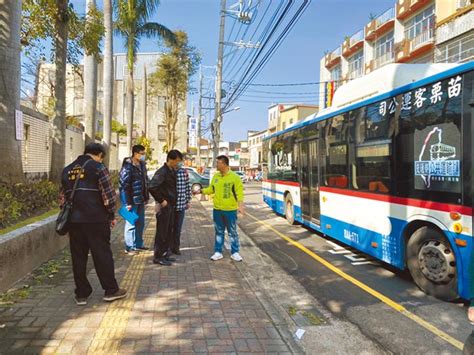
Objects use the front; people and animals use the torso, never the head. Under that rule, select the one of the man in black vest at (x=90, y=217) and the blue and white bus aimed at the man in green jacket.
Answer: the man in black vest

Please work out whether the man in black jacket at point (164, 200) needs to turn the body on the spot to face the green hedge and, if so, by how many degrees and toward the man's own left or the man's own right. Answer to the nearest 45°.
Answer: approximately 180°

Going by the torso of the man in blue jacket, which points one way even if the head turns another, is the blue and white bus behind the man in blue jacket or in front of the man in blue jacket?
in front

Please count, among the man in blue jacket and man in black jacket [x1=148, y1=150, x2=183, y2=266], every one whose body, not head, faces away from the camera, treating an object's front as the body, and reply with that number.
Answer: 0

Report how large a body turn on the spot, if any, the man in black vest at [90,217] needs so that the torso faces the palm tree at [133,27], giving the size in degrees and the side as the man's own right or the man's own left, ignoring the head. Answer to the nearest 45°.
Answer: approximately 45° to the man's own left

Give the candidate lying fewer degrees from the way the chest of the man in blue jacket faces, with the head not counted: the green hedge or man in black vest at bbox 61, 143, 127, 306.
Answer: the man in black vest

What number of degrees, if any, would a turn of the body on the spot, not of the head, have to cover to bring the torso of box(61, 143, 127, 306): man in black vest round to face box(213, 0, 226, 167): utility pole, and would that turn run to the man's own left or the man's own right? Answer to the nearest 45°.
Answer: approximately 45° to the man's own left

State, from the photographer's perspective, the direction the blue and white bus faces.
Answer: facing the viewer and to the right of the viewer

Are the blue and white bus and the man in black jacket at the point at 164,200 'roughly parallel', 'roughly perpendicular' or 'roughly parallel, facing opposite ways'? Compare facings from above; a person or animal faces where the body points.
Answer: roughly perpendicular

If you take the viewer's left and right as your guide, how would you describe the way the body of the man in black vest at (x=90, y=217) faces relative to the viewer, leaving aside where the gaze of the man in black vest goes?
facing away from the viewer and to the right of the viewer
